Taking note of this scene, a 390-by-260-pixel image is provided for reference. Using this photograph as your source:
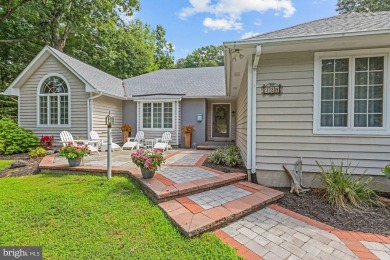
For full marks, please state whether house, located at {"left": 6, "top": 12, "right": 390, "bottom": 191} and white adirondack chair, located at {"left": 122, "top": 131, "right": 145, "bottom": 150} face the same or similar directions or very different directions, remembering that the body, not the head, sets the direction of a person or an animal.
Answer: same or similar directions

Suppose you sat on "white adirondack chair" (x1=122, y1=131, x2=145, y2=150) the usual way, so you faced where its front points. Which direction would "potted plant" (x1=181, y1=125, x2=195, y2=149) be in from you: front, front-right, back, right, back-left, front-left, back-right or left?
back-left

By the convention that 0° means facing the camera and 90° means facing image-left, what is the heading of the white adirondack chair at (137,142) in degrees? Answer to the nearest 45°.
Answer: approximately 45°

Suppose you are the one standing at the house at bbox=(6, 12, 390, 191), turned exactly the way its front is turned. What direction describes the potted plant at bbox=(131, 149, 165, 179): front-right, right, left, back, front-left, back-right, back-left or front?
front

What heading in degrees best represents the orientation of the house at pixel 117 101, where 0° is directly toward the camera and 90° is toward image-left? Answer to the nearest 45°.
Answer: approximately 0°

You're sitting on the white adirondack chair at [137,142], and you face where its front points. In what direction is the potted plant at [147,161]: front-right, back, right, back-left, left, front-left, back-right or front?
front-left

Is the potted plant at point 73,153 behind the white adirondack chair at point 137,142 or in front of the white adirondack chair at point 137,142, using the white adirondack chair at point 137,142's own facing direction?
in front

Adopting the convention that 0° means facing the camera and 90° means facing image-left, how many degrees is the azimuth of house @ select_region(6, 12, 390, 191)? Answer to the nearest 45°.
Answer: approximately 0°

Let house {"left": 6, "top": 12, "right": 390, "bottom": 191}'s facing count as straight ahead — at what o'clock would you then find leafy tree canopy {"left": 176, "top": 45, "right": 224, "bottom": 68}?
The leafy tree canopy is roughly at 6 o'clock from the house.

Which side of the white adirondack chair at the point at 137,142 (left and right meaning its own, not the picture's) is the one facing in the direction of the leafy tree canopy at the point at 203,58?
back
